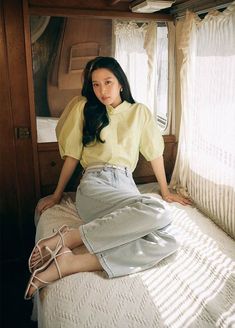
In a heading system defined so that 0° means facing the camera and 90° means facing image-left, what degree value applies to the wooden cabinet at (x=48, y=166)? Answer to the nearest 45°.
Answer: approximately 0°

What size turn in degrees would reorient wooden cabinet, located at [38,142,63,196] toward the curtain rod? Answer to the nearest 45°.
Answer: approximately 45° to its left

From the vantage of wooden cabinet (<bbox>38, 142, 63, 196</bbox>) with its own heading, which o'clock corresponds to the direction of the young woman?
The young woman is roughly at 11 o'clock from the wooden cabinet.
